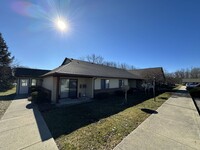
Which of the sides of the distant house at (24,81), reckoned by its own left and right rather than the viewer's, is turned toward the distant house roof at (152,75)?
left

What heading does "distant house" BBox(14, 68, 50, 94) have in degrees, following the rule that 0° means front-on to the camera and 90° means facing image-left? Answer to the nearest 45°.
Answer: approximately 0°
